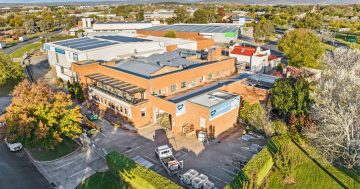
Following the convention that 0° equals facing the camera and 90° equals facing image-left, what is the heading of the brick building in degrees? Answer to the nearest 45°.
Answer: approximately 45°

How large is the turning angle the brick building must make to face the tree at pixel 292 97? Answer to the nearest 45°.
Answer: approximately 90° to its left

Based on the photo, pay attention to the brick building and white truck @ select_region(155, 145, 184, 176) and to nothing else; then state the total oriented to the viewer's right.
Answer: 0

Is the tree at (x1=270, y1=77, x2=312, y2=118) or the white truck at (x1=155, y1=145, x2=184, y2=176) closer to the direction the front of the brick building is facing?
the white truck

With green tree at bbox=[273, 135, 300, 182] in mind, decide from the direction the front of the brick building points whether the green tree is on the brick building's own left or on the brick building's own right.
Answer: on the brick building's own left

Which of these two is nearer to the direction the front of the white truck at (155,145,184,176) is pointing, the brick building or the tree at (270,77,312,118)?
the brick building

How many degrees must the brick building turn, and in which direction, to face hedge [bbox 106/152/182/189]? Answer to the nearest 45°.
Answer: approximately 45° to its left

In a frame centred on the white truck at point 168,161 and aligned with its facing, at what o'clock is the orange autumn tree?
The orange autumn tree is roughly at 11 o'clock from the white truck.
